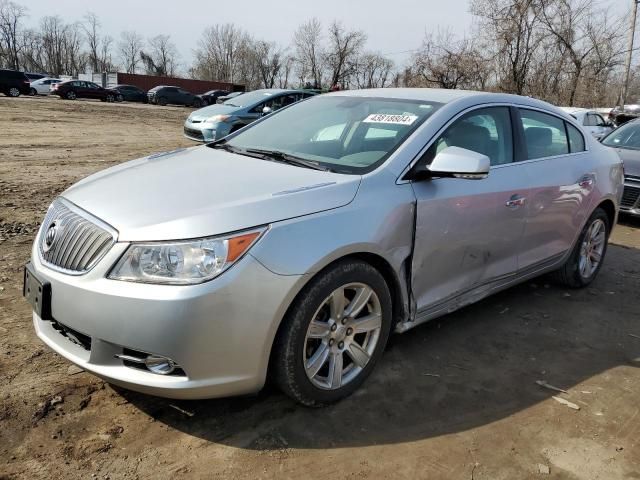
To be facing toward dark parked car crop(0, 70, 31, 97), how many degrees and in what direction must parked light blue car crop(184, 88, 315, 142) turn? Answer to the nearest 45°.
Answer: approximately 90° to its right

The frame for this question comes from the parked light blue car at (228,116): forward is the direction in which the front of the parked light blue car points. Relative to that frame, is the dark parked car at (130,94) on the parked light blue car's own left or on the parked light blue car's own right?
on the parked light blue car's own right

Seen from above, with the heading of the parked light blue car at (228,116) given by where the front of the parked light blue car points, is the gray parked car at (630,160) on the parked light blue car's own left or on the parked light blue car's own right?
on the parked light blue car's own left

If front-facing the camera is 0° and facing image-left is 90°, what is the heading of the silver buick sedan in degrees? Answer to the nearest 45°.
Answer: approximately 45°

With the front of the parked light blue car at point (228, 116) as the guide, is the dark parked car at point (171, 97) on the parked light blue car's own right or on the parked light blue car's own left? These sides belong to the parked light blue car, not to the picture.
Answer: on the parked light blue car's own right

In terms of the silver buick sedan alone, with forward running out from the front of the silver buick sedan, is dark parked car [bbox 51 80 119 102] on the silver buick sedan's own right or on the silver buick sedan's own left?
on the silver buick sedan's own right

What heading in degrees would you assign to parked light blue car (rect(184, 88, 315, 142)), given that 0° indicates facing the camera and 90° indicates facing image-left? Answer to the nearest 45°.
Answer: approximately 45°

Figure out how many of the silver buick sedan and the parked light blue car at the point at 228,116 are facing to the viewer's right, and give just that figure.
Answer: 0

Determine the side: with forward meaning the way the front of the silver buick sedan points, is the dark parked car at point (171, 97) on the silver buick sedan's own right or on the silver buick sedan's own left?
on the silver buick sedan's own right

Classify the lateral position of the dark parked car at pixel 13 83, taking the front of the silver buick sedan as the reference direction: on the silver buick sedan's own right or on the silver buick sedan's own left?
on the silver buick sedan's own right

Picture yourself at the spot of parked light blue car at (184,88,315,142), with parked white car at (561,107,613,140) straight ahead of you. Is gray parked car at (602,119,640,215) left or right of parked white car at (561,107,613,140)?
right

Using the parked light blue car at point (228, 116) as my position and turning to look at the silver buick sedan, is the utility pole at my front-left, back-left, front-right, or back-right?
back-left

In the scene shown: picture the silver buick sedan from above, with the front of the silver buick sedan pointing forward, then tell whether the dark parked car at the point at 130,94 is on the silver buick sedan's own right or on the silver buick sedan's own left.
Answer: on the silver buick sedan's own right

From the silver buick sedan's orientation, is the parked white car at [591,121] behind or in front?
behind
